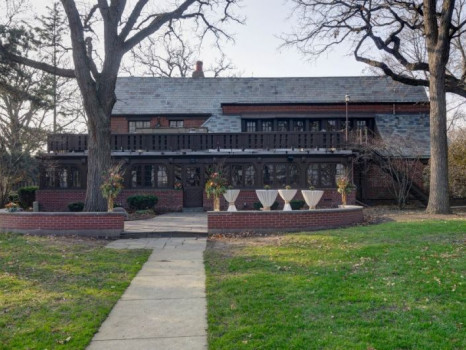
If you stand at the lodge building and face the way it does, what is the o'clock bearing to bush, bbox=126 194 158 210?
The bush is roughly at 2 o'clock from the lodge building.

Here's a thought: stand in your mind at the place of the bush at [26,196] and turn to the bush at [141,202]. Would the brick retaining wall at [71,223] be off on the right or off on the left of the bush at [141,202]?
right

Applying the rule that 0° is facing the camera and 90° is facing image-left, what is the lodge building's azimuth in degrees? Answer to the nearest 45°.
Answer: approximately 0°

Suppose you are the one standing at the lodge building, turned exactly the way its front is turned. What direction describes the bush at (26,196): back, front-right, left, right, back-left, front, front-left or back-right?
right

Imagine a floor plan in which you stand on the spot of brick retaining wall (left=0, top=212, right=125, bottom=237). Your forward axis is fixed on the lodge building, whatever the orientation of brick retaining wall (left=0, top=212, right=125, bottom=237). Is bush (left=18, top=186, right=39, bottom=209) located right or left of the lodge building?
left

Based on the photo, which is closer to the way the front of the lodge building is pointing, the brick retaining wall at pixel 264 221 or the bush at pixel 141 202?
the brick retaining wall

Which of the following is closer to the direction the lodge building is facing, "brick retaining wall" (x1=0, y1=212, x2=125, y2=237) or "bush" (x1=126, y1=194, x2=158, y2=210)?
the brick retaining wall

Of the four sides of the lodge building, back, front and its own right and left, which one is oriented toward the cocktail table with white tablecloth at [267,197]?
front

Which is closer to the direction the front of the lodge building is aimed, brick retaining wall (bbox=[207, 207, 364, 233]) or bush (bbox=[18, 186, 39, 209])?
the brick retaining wall

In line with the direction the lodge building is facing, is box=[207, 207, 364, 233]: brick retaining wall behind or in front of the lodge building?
in front

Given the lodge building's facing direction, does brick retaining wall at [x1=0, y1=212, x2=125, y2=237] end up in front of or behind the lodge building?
in front
